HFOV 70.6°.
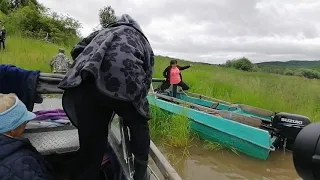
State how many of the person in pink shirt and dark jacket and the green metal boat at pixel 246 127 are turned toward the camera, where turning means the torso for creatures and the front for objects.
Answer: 1

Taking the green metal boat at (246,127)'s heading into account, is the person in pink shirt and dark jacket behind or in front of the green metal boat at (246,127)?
in front

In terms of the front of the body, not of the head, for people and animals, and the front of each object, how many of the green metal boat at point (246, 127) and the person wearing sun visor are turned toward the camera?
0

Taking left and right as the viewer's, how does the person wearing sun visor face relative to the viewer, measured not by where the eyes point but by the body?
facing away from the viewer and to the right of the viewer

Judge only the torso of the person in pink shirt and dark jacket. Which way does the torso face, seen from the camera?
toward the camera

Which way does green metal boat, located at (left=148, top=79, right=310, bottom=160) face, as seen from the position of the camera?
facing away from the viewer and to the left of the viewer

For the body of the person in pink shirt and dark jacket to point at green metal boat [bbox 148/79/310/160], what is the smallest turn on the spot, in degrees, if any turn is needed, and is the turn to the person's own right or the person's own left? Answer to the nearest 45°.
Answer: approximately 45° to the person's own left

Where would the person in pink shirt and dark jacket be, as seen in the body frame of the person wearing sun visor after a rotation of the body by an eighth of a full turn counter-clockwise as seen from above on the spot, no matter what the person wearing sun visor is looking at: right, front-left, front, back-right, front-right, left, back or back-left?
front-right

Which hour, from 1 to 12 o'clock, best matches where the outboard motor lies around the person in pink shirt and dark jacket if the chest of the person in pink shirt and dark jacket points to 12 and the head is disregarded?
The outboard motor is roughly at 11 o'clock from the person in pink shirt and dark jacket.
